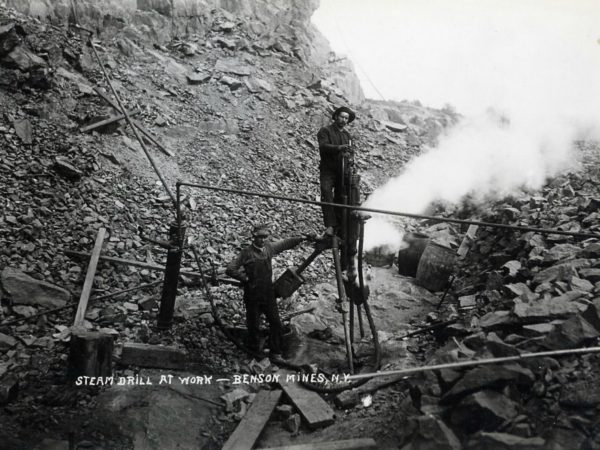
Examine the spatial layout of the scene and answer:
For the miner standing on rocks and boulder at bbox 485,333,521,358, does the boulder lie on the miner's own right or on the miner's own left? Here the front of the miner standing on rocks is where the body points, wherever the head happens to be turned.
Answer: on the miner's own left

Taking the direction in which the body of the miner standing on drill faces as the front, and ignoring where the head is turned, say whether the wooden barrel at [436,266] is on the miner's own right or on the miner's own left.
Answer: on the miner's own left

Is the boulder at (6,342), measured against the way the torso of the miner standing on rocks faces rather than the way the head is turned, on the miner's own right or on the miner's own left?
on the miner's own right

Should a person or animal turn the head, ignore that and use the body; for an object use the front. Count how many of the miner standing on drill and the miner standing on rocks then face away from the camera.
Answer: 0

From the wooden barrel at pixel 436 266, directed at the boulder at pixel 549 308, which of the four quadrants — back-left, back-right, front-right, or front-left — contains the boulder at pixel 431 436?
front-right

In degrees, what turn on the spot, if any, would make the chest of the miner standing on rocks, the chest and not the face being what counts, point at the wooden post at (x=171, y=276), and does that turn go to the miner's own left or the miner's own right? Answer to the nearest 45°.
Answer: approximately 90° to the miner's own right

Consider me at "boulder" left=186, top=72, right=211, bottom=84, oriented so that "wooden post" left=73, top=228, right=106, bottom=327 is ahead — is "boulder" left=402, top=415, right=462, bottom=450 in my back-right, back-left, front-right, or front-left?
front-left

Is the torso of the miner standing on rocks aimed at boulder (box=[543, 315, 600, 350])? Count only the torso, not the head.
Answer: no

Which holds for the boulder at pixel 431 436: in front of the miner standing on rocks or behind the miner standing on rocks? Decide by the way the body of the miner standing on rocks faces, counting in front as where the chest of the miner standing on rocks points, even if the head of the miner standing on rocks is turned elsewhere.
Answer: in front

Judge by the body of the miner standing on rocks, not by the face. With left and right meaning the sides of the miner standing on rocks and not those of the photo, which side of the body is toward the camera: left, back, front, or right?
front

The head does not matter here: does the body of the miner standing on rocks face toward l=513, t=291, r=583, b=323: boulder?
no
